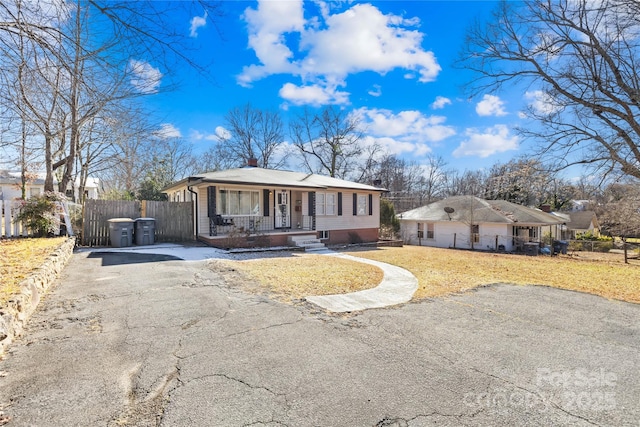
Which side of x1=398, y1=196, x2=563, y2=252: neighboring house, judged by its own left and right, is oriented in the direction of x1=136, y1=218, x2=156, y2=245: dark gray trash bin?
right

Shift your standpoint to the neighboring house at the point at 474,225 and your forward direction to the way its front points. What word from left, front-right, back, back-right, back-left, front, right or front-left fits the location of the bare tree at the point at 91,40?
front-right

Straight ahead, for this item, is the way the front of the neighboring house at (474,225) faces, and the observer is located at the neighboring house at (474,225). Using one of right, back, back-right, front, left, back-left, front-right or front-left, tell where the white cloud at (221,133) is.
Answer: back-right

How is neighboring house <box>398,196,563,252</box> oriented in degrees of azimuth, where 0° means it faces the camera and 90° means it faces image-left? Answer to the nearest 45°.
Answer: approximately 315°

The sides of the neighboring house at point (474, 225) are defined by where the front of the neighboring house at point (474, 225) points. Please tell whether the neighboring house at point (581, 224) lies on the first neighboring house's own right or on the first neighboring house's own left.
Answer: on the first neighboring house's own left

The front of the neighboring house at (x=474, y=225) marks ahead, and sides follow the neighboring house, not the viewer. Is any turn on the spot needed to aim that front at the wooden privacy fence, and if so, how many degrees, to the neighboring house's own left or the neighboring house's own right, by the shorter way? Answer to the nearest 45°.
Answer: approximately 90° to the neighboring house's own right

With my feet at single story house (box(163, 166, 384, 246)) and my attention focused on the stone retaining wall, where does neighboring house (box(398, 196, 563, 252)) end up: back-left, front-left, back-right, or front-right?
back-left

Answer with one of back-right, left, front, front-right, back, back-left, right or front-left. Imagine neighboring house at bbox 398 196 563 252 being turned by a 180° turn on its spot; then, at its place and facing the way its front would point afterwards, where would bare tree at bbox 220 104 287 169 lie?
front-left
